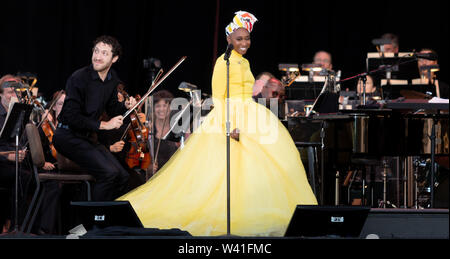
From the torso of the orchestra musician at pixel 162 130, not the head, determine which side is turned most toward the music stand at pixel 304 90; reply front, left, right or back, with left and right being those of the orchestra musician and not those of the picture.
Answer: left

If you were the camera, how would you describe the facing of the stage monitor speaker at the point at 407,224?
facing away from the viewer

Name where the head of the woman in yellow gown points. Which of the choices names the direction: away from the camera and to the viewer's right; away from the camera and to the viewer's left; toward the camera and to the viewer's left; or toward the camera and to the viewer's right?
toward the camera and to the viewer's right

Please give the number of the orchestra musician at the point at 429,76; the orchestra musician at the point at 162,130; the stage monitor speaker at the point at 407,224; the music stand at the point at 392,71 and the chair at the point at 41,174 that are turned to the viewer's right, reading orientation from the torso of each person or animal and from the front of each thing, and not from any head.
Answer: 1

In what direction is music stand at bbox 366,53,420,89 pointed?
away from the camera

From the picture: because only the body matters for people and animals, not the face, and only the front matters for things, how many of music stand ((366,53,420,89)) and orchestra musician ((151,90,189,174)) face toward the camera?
1

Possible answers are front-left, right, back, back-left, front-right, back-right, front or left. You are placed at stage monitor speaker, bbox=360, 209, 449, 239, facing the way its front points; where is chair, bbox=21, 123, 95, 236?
left

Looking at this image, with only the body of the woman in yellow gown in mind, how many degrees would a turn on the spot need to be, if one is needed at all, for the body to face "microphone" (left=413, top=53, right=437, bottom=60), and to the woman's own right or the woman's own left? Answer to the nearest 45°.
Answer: approximately 90° to the woman's own left

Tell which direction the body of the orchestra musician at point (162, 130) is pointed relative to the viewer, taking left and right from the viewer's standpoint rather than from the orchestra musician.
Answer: facing the viewer

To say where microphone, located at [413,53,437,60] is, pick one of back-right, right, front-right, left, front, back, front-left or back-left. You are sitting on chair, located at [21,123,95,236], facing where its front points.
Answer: front

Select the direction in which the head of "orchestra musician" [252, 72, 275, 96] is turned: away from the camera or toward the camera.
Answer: toward the camera
